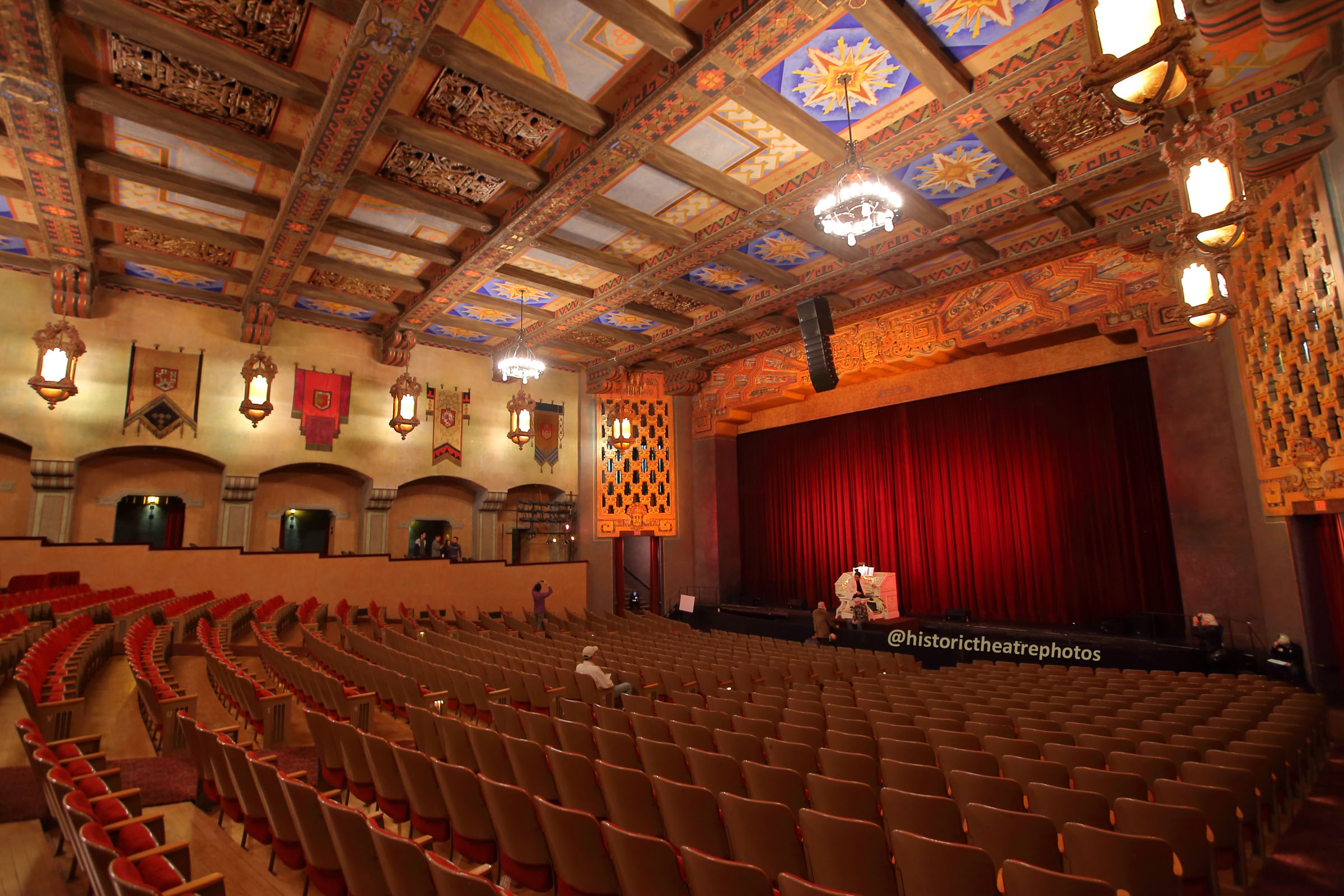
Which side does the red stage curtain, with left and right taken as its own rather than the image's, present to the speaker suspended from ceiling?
front

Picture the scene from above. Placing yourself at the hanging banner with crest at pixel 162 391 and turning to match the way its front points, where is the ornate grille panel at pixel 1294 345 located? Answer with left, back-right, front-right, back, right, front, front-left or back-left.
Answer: front-left

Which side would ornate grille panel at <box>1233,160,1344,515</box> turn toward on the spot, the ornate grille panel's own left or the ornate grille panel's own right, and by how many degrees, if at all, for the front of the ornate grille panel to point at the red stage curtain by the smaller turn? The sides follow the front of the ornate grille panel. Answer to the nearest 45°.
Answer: approximately 90° to the ornate grille panel's own right

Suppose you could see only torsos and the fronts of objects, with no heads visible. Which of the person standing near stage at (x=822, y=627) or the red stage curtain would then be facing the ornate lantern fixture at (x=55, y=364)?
the red stage curtain

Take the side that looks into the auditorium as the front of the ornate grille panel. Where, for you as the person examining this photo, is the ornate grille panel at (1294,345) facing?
facing the viewer and to the left of the viewer

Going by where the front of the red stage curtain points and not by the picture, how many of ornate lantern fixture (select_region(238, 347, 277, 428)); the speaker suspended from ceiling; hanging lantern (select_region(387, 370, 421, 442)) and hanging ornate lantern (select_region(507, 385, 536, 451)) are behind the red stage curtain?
0

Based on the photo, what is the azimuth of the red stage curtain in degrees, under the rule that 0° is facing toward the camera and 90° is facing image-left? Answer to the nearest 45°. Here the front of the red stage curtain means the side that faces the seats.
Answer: approximately 45°

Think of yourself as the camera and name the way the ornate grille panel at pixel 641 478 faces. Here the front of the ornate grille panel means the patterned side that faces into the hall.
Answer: facing the viewer

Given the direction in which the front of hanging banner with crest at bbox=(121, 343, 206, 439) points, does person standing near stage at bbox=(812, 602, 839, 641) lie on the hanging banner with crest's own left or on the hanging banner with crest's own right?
on the hanging banner with crest's own left

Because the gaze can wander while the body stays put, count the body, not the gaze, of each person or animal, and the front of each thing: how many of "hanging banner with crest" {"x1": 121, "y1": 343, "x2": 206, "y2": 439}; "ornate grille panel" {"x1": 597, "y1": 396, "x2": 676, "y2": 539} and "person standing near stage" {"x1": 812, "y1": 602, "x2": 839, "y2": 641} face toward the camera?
2

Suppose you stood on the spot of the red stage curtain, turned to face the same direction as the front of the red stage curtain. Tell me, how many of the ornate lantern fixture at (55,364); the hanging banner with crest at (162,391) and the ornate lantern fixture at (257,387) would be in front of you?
3

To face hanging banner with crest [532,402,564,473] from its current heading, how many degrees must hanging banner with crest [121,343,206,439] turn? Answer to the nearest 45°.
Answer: approximately 90° to its left

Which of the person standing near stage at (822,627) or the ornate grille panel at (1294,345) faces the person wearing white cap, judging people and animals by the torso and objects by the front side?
the ornate grille panel

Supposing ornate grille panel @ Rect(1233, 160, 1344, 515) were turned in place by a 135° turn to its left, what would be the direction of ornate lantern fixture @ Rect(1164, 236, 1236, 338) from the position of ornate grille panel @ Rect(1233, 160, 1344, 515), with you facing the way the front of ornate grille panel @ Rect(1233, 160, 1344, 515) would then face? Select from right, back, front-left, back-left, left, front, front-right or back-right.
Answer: right
